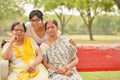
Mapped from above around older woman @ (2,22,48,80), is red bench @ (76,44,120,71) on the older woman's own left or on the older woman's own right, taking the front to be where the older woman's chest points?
on the older woman's own left

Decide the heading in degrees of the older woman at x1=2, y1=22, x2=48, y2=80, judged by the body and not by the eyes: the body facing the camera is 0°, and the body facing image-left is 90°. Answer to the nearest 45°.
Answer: approximately 0°

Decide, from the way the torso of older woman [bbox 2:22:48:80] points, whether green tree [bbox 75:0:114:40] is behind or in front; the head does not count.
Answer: behind
